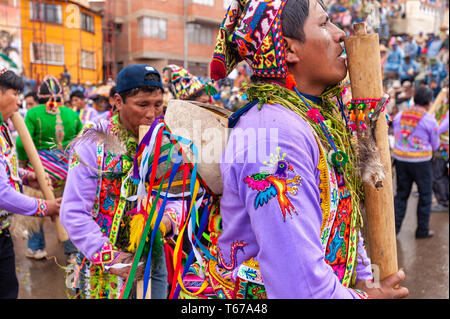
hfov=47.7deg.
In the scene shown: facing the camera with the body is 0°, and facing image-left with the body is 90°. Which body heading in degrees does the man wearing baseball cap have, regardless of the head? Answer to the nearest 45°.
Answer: approximately 315°

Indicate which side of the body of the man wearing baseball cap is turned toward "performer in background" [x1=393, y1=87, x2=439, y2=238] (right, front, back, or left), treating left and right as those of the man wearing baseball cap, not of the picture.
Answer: left

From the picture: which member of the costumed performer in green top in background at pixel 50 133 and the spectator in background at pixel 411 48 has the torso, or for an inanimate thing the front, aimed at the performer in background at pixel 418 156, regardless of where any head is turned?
the spectator in background at pixel 411 48

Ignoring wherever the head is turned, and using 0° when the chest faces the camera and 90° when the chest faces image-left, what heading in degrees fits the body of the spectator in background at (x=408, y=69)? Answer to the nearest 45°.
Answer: approximately 0°

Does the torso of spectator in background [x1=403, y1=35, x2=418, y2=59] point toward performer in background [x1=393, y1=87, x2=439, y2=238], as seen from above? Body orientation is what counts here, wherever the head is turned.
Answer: yes

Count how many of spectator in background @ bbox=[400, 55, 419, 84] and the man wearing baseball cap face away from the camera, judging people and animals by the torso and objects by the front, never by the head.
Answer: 0

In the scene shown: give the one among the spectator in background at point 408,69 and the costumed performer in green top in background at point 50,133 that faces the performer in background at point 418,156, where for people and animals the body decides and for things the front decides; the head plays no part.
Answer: the spectator in background at point 408,69

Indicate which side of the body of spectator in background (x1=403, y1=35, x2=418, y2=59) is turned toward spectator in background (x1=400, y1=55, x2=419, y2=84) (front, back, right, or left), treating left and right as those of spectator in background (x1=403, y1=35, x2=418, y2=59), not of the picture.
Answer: front

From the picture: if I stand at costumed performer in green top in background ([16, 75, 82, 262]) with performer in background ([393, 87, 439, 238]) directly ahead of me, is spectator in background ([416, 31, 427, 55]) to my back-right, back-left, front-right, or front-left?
front-left

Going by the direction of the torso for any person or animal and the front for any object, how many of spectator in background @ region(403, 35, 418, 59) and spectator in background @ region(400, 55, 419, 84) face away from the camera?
0

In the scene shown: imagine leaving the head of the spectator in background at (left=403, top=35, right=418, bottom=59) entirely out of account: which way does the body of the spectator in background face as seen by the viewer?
toward the camera

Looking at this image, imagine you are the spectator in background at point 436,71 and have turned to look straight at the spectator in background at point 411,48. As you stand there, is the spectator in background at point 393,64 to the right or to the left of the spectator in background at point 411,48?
left

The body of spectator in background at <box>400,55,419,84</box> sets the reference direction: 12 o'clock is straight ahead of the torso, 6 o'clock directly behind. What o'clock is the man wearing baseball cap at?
The man wearing baseball cap is roughly at 12 o'clock from the spectator in background.
